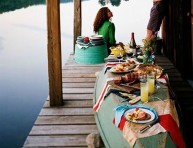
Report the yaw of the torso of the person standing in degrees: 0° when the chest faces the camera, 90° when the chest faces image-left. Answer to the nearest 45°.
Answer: approximately 90°

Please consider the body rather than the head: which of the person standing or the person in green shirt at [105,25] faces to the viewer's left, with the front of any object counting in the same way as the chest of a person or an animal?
the person standing

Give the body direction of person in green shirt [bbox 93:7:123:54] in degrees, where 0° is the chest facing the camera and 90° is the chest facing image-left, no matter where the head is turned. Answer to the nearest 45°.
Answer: approximately 225°

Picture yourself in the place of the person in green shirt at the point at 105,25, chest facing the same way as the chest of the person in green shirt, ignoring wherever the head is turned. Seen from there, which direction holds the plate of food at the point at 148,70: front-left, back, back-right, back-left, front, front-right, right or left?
back-right

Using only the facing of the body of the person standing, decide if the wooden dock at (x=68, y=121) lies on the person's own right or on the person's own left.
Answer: on the person's own left

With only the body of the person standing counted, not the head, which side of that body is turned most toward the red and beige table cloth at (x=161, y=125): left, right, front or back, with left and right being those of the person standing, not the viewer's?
left

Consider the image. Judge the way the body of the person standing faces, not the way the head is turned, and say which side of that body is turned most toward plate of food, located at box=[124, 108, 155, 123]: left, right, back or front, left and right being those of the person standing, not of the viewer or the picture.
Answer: left

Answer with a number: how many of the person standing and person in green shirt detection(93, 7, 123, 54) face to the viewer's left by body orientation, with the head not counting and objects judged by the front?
1
